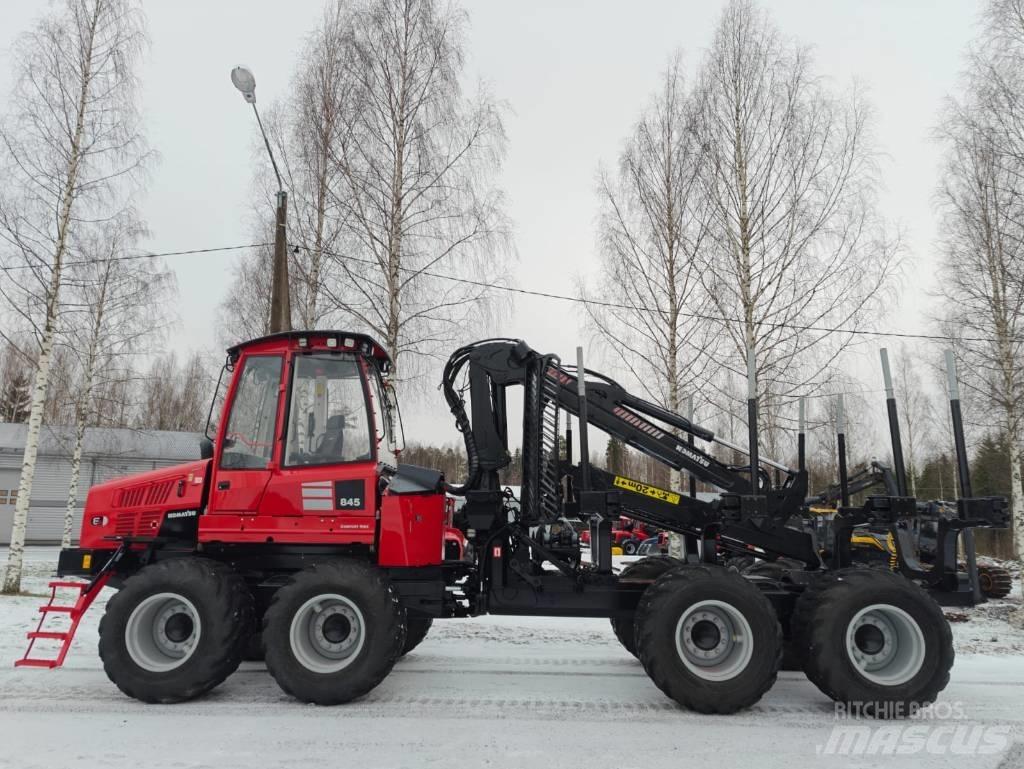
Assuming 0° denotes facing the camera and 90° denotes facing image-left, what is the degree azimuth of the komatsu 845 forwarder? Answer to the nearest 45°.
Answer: approximately 90°

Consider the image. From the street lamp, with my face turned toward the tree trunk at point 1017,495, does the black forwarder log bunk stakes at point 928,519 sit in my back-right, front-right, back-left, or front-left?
front-right

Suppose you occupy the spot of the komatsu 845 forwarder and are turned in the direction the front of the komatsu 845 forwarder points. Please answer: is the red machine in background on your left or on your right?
on your right

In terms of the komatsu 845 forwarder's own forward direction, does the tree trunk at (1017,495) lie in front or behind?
behind

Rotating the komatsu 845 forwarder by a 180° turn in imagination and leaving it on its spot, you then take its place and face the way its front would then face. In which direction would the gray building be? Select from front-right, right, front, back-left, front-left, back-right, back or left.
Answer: back-left

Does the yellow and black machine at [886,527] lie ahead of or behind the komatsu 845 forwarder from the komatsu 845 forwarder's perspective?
behind

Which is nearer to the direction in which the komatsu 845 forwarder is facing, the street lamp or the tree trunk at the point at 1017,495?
the street lamp

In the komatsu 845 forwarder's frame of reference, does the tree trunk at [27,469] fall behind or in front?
in front

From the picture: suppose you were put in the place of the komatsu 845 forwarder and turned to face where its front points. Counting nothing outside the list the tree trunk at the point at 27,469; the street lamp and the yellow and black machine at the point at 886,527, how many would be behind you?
1
